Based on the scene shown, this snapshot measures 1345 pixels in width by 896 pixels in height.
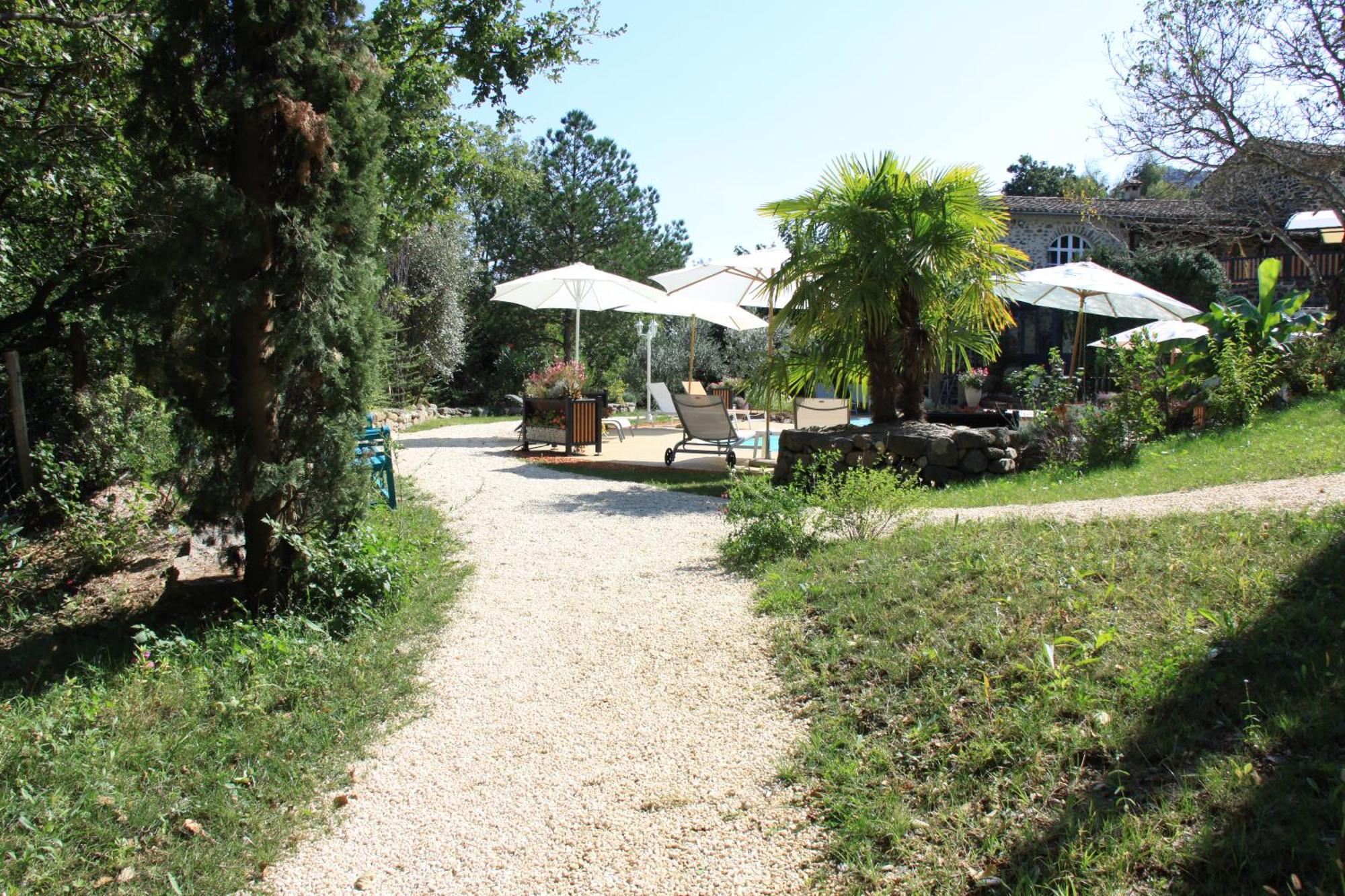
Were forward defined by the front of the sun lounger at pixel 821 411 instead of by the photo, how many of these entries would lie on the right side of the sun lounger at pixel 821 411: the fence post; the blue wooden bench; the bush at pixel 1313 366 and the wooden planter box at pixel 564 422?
1

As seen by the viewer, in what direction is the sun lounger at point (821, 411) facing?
away from the camera

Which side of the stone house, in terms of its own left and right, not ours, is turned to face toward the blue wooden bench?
front

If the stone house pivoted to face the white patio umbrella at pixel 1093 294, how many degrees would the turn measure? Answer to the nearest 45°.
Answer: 0° — it already faces it

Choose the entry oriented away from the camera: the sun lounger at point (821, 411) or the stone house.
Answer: the sun lounger

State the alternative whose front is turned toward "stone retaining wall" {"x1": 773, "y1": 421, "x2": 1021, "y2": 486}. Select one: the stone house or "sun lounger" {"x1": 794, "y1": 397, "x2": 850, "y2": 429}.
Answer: the stone house

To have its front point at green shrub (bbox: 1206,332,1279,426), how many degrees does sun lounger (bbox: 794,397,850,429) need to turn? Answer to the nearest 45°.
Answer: approximately 90° to its right

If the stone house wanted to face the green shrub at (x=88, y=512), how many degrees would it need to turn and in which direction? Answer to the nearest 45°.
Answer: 0° — it already faces it

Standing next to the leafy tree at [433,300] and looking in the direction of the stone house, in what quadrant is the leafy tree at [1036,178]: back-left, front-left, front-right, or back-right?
front-left

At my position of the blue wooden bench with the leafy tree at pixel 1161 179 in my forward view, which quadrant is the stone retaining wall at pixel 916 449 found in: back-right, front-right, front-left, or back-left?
front-right

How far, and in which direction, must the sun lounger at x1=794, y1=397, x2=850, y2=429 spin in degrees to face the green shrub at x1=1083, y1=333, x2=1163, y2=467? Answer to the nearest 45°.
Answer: approximately 135° to its right

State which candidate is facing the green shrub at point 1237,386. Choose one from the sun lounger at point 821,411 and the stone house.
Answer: the stone house

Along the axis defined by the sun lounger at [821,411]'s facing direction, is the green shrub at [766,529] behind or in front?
behind

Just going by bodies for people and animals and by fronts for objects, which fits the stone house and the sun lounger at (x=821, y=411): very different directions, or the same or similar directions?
very different directions

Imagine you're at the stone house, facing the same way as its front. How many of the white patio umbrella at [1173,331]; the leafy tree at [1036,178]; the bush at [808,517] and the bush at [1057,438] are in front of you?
3

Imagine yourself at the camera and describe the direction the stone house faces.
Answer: facing the viewer

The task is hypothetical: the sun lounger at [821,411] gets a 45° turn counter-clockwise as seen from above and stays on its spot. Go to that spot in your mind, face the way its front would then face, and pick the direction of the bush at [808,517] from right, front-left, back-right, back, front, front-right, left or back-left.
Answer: back-left
